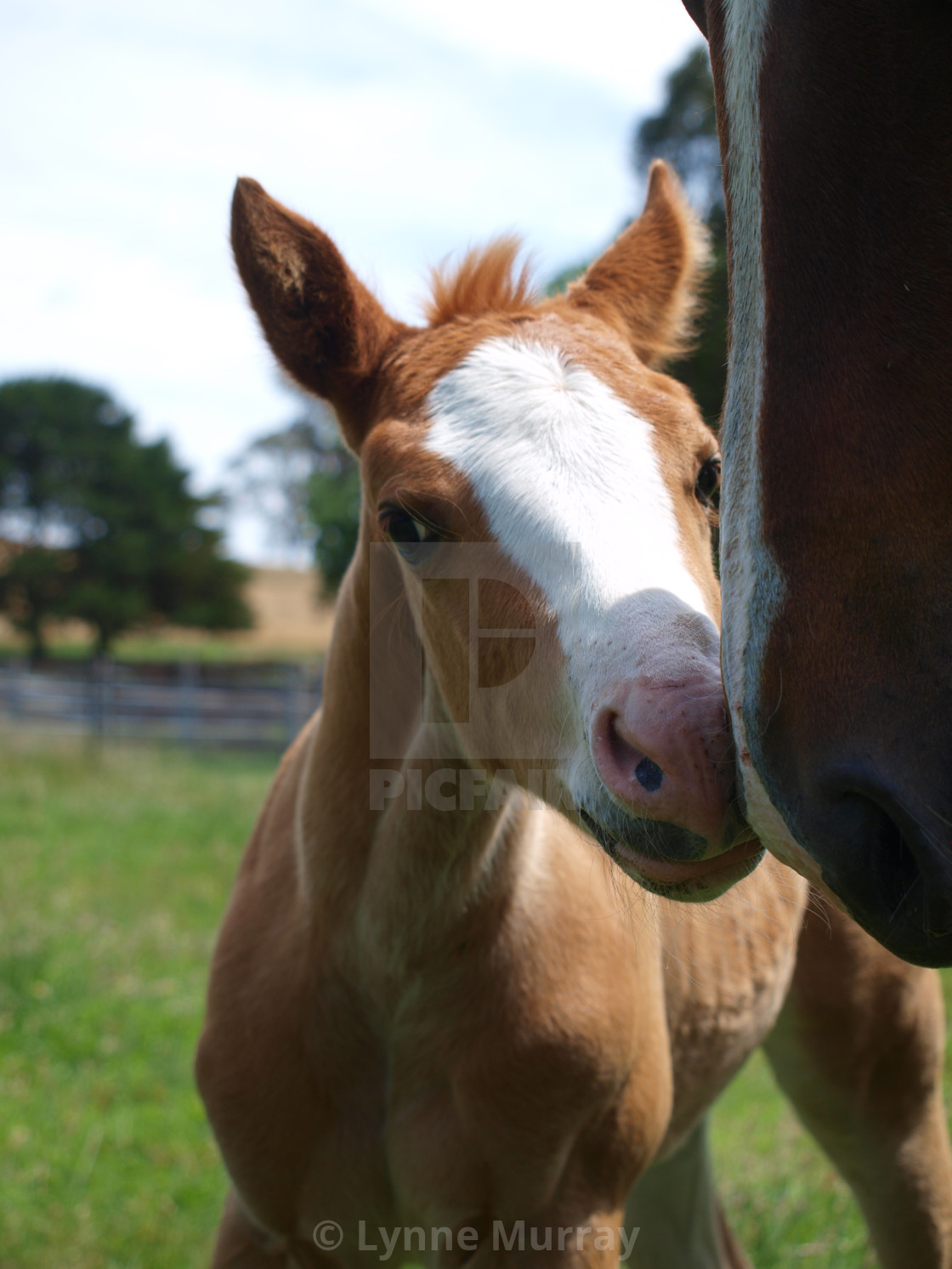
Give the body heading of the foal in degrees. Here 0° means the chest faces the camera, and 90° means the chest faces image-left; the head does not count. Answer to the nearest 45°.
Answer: approximately 45°

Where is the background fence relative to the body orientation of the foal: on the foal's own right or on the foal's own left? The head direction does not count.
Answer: on the foal's own right

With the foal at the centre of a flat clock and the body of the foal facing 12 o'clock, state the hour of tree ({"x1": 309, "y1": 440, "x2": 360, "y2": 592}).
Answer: The tree is roughly at 4 o'clock from the foal.

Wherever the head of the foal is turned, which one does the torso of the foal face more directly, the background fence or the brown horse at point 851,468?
the brown horse

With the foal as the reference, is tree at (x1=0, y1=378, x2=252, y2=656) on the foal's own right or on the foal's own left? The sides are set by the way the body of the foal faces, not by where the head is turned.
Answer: on the foal's own right
